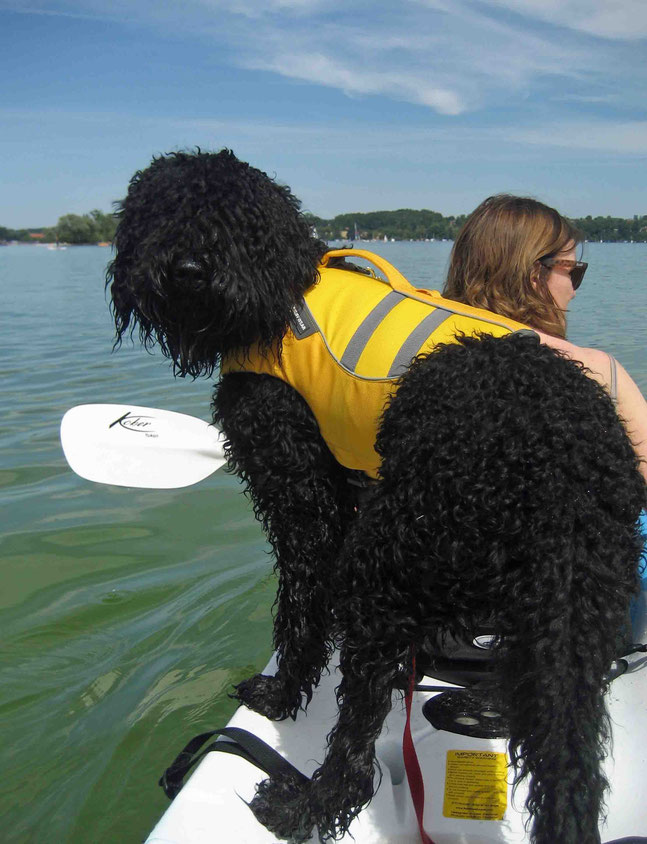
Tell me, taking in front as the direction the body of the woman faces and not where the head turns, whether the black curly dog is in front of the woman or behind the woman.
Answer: behind

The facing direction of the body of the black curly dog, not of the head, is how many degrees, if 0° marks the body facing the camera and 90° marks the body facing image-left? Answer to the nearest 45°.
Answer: approximately 135°

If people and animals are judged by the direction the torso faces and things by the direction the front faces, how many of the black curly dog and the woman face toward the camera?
0

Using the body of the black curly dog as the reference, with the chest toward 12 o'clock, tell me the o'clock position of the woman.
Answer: The woman is roughly at 2 o'clock from the black curly dog.

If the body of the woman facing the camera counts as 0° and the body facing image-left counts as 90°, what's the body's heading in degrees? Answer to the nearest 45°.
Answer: approximately 225°
